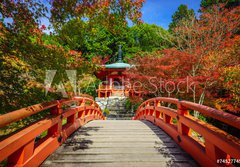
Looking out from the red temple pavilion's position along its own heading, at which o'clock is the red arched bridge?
The red arched bridge is roughly at 12 o'clock from the red temple pavilion.

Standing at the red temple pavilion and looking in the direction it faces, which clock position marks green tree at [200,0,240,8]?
The green tree is roughly at 9 o'clock from the red temple pavilion.

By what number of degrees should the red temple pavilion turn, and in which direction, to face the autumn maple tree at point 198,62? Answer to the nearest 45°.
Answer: approximately 45° to its left

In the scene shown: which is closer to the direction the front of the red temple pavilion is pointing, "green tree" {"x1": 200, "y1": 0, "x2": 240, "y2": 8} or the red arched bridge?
the red arched bridge

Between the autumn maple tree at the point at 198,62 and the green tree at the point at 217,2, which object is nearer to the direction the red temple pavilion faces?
the autumn maple tree

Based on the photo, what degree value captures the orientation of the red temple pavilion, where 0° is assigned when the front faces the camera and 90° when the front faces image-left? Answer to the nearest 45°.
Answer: approximately 0°
